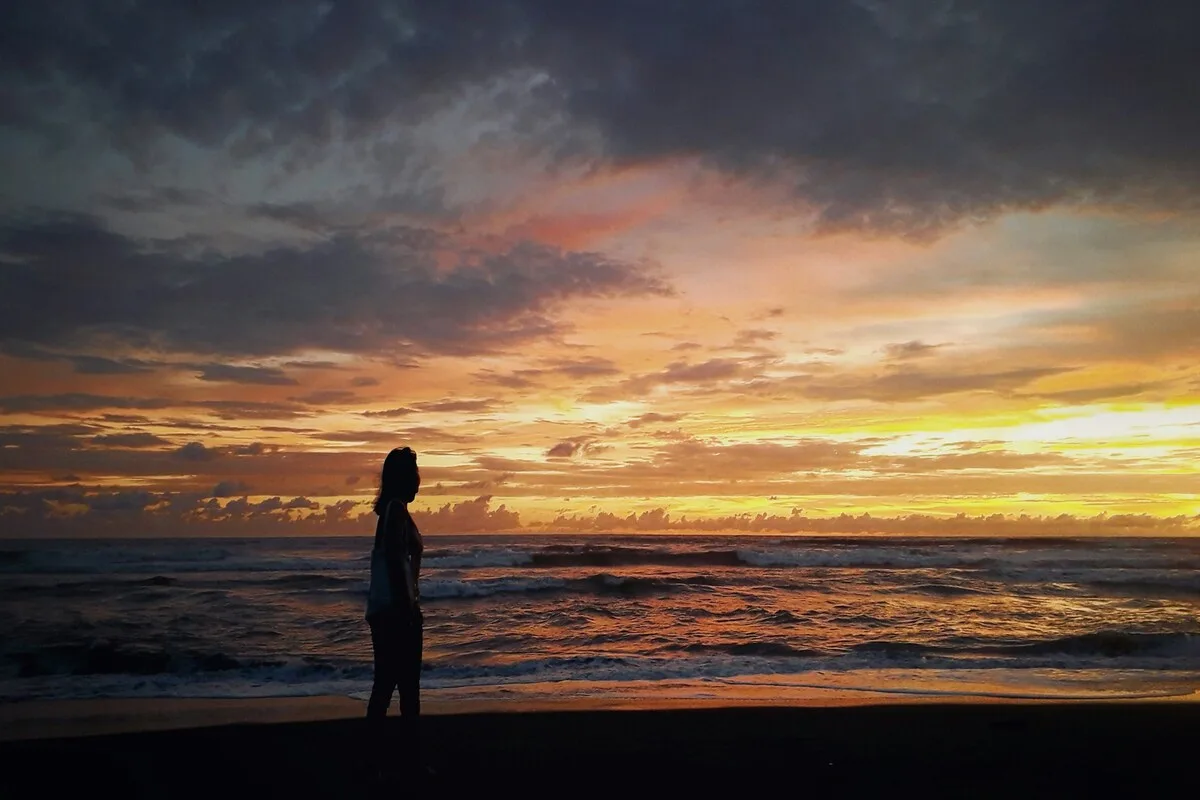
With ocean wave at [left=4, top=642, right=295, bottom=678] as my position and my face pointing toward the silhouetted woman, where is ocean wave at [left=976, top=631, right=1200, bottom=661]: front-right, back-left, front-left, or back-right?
front-left

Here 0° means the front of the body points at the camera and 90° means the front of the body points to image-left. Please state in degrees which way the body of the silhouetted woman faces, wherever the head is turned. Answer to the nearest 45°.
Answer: approximately 270°

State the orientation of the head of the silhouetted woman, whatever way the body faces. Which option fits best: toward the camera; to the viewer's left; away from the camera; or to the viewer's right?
to the viewer's right

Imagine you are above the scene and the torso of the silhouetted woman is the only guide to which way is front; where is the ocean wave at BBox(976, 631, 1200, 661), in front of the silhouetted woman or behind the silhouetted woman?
in front

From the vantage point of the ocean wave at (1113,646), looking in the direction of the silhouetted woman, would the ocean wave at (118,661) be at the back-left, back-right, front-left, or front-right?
front-right

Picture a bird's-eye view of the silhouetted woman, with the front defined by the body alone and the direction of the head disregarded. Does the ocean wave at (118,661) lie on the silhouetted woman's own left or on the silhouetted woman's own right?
on the silhouetted woman's own left
